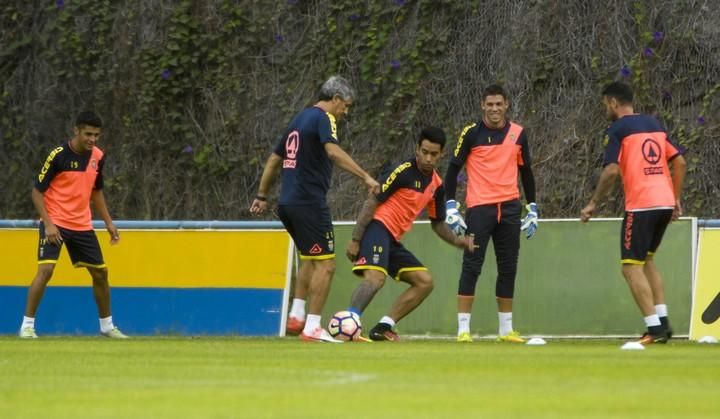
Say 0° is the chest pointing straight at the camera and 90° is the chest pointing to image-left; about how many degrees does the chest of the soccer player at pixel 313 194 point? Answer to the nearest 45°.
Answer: approximately 225°

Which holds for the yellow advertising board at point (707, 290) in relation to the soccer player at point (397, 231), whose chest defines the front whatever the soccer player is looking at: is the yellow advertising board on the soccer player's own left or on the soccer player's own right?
on the soccer player's own left

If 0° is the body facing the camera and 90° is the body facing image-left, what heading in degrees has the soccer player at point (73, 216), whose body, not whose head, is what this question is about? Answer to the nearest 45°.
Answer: approximately 315°

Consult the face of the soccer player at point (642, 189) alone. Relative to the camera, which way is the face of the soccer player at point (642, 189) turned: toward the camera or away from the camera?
away from the camera
